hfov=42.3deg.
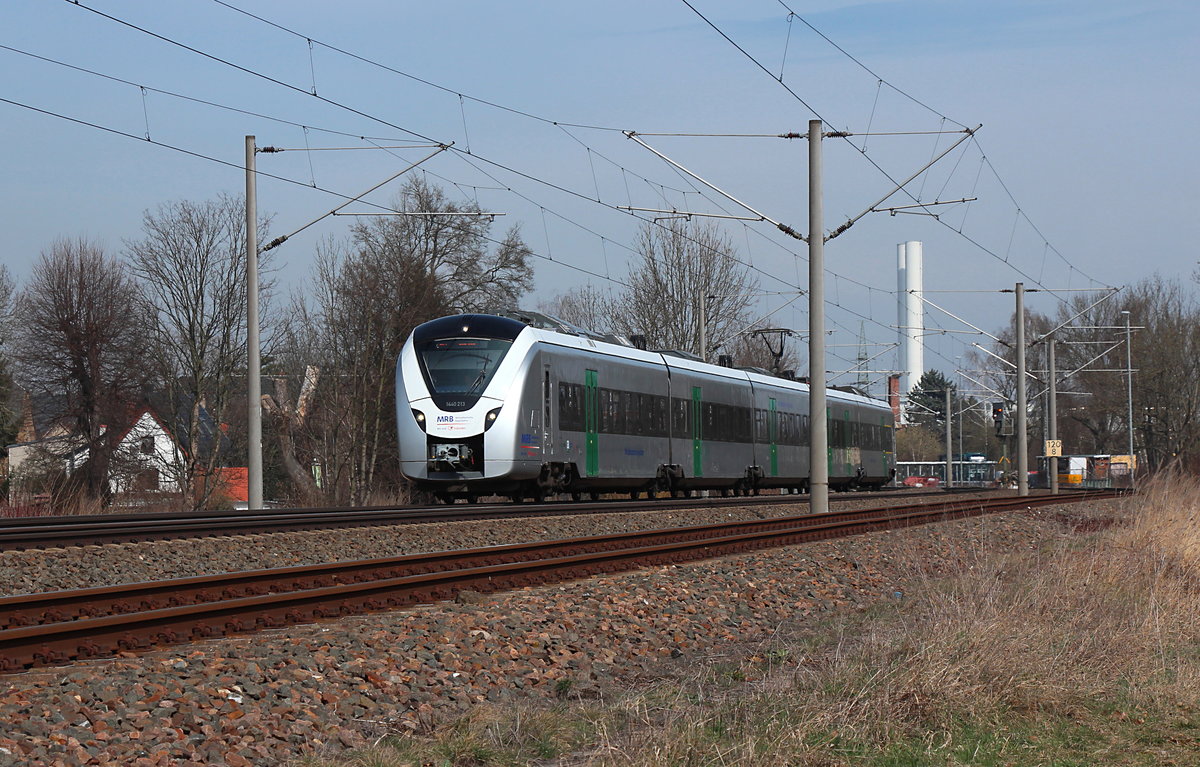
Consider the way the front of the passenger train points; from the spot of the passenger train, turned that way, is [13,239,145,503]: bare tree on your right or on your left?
on your right

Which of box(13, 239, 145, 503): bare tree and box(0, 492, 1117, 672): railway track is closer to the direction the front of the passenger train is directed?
the railway track

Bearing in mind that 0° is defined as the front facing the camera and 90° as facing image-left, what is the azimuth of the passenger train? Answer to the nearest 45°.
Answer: approximately 45°

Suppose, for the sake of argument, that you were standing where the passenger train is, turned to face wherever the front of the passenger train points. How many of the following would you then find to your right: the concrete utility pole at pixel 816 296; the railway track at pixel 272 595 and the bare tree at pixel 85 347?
1

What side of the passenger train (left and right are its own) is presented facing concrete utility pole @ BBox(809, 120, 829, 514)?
left

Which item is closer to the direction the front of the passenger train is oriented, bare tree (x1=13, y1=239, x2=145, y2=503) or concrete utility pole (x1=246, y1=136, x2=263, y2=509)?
the concrete utility pole

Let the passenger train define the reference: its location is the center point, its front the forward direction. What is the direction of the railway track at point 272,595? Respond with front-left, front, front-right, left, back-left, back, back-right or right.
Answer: front-left

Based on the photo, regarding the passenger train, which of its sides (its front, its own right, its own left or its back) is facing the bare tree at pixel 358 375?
right

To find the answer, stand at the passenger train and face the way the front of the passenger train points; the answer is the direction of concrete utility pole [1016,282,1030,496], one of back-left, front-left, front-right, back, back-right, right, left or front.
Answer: back

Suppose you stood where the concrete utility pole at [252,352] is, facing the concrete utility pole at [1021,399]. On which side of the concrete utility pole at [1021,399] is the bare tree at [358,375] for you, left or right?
left
